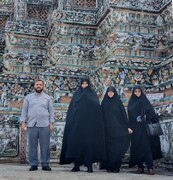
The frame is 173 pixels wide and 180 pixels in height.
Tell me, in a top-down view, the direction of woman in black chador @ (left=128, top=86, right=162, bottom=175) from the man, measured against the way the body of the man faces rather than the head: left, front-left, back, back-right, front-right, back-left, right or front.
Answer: left

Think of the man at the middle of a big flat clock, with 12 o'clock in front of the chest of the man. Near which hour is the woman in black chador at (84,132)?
The woman in black chador is roughly at 9 o'clock from the man.

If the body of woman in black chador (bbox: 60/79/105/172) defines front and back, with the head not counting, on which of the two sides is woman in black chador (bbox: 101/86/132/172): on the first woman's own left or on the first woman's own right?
on the first woman's own left

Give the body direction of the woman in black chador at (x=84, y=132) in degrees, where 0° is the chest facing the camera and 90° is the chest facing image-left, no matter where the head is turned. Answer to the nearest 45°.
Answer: approximately 0°

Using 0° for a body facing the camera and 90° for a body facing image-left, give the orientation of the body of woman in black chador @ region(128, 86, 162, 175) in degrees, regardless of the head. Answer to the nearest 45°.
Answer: approximately 0°

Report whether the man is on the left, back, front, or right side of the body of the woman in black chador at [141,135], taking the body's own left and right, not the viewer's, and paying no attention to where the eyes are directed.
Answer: right
